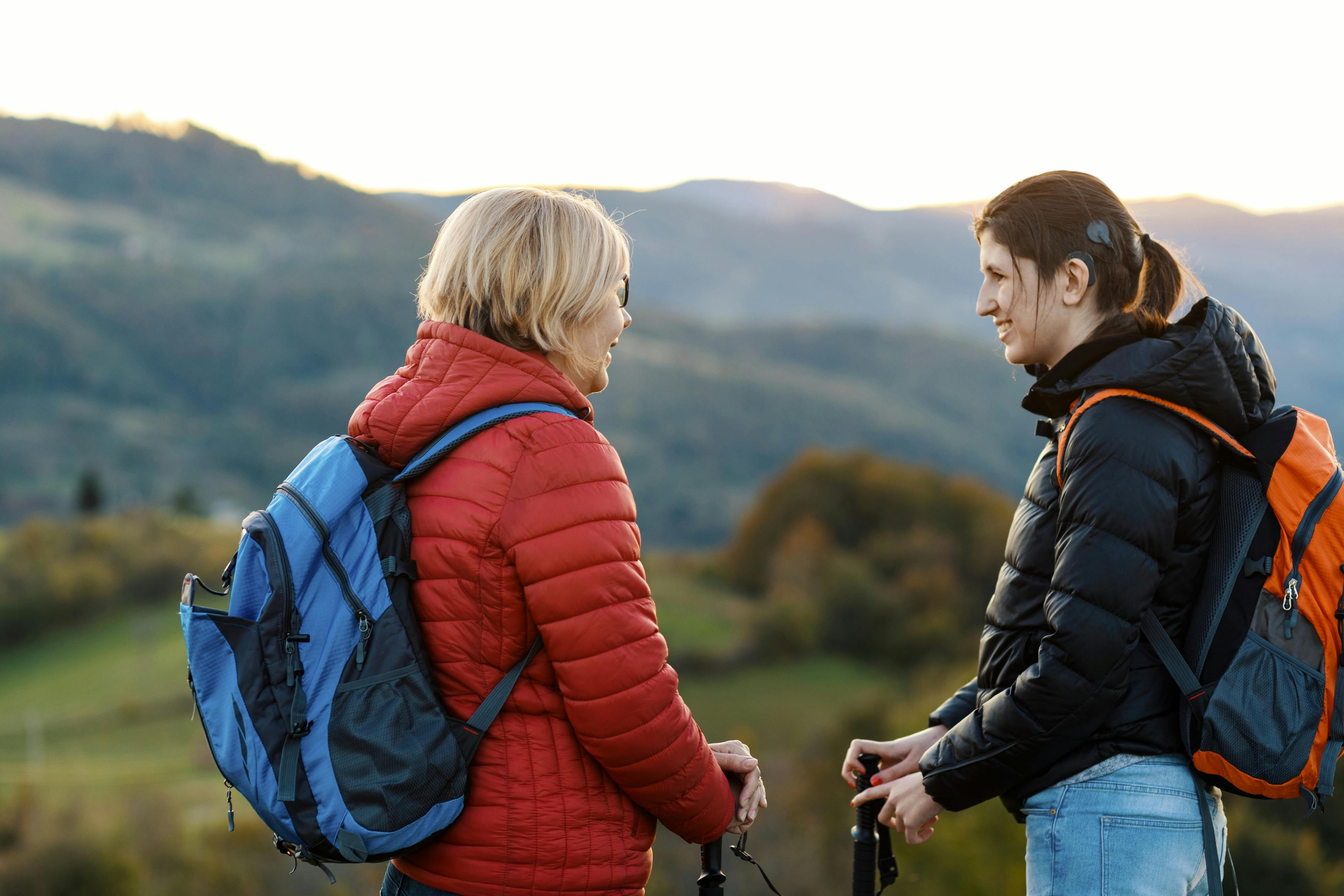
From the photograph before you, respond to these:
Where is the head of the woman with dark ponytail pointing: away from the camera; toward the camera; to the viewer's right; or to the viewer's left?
to the viewer's left

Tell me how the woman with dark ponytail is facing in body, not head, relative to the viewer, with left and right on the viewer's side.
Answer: facing to the left of the viewer
